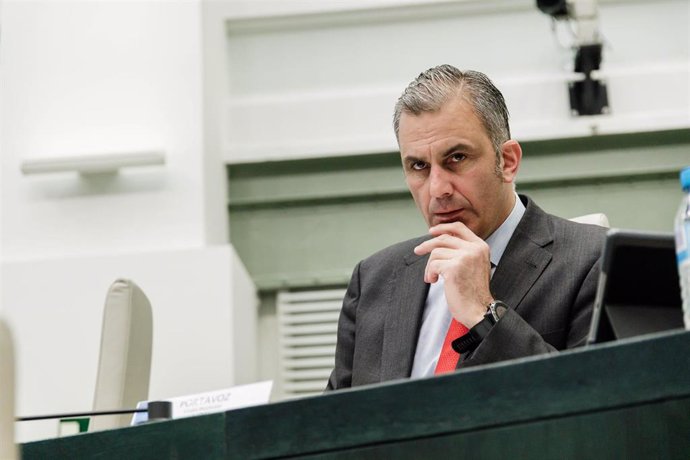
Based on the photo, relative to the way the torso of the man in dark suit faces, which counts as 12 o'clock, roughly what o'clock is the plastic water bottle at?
The plastic water bottle is roughly at 10 o'clock from the man in dark suit.

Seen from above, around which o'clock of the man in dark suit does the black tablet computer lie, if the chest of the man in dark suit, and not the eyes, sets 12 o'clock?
The black tablet computer is roughly at 10 o'clock from the man in dark suit.

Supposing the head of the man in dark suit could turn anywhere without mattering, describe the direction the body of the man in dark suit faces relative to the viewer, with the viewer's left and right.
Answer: facing the viewer and to the left of the viewer

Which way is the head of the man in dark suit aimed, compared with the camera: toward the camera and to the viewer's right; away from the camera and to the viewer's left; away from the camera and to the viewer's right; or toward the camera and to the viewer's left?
toward the camera and to the viewer's left

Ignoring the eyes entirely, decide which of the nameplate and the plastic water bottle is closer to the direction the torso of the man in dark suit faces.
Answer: the nameplate
